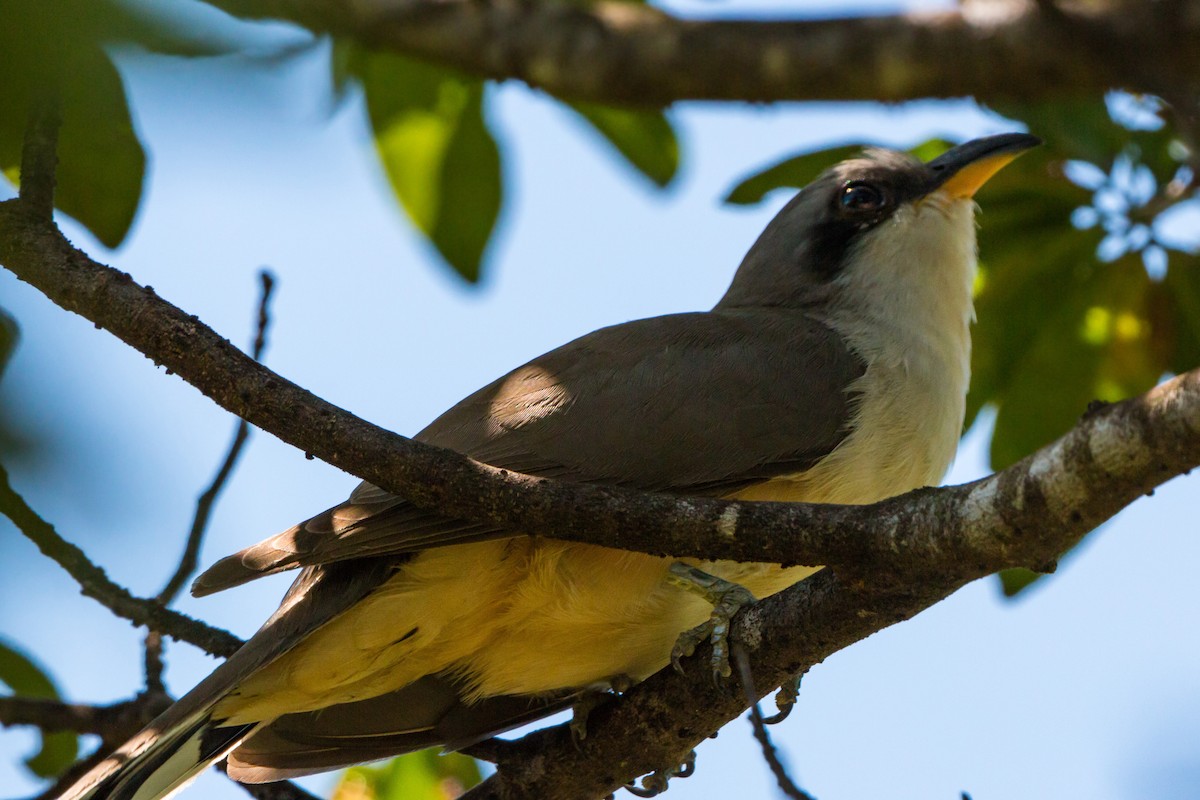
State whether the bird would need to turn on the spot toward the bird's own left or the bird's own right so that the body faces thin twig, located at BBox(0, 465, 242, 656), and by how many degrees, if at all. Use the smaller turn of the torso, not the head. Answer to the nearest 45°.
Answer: approximately 180°

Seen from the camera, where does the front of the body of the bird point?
to the viewer's right

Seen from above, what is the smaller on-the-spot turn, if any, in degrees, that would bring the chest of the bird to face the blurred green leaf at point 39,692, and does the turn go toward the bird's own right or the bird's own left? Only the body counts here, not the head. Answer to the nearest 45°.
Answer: approximately 180°
